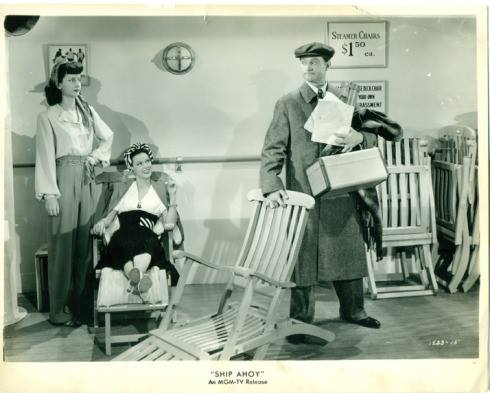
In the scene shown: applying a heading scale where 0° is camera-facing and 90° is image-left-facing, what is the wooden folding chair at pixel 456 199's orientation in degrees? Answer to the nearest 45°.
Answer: approximately 45°

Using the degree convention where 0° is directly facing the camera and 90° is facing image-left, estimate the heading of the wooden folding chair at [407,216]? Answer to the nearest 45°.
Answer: approximately 0°

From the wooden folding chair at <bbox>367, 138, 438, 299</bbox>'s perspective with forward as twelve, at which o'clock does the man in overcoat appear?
The man in overcoat is roughly at 2 o'clock from the wooden folding chair.

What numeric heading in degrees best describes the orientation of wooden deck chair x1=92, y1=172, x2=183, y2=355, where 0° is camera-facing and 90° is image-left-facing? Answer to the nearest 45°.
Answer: approximately 0°

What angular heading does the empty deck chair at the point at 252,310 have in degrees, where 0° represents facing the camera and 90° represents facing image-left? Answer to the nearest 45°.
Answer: approximately 45°

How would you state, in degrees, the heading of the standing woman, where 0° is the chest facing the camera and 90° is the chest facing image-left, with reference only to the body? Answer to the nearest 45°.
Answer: approximately 315°
